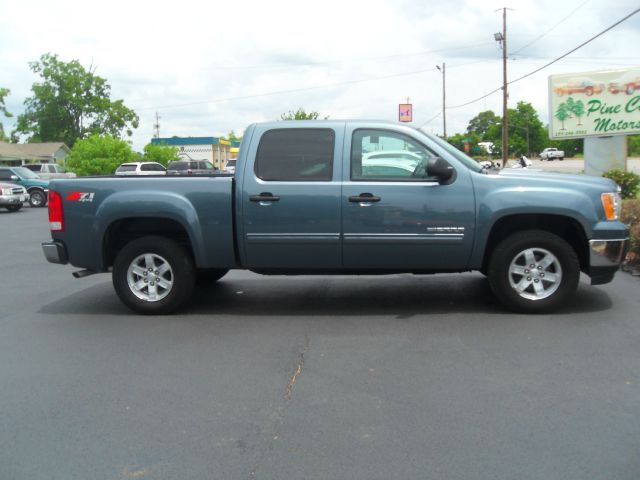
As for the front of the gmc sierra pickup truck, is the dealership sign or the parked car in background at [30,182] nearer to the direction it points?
the dealership sign

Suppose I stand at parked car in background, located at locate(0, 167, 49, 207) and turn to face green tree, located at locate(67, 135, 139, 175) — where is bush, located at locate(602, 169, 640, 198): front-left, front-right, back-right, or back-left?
back-right

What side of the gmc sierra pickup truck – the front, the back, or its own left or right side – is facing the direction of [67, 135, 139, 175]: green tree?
left

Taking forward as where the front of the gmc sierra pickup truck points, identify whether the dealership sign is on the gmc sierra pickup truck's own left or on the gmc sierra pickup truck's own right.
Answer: on the gmc sierra pickup truck's own left

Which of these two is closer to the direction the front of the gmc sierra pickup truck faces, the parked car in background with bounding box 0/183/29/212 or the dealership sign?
the dealership sign

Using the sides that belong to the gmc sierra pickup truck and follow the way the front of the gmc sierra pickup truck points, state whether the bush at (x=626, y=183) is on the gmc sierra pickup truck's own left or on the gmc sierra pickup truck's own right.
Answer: on the gmc sierra pickup truck's own left

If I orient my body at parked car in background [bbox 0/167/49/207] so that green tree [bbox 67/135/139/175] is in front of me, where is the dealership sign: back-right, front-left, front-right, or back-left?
back-right

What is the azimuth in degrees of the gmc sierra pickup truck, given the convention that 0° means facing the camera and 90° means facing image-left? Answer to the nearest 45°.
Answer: approximately 270°

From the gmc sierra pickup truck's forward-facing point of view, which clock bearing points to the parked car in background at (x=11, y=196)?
The parked car in background is roughly at 8 o'clock from the gmc sierra pickup truck.

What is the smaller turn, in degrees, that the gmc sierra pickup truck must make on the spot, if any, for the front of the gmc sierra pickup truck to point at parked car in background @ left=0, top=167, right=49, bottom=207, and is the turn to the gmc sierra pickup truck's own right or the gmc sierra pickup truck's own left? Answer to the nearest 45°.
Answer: approximately 135° to the gmc sierra pickup truck's own left
